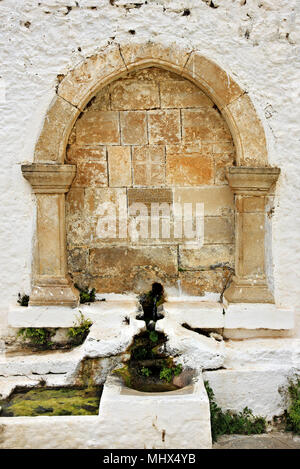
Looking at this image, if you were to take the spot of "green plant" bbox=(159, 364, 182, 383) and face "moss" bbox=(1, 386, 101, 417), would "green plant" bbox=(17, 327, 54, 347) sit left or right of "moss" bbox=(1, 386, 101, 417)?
right

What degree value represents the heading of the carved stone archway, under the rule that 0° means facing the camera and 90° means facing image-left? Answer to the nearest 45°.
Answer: approximately 0°

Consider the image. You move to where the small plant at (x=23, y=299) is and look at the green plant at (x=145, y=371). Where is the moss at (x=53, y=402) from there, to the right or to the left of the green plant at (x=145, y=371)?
right
